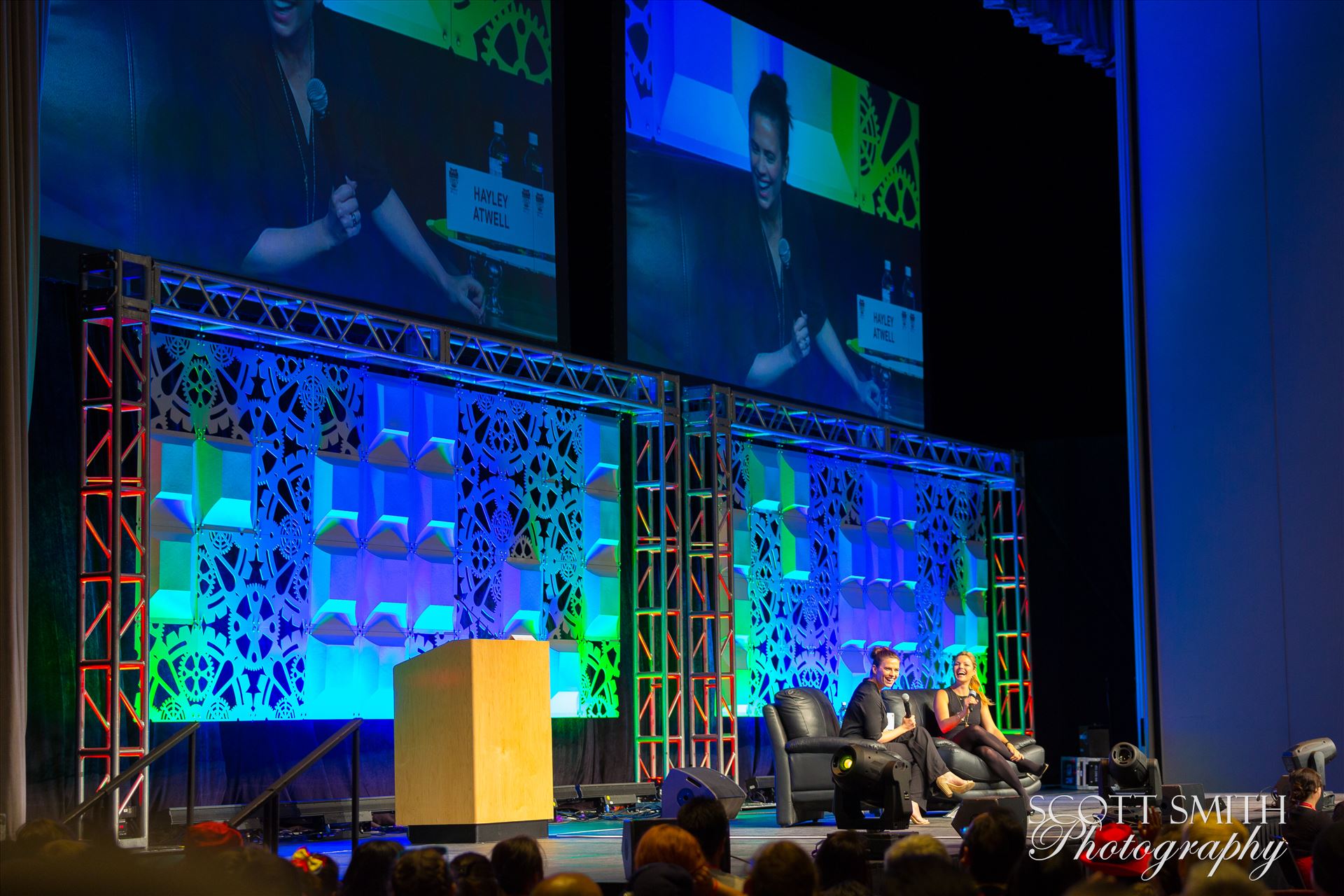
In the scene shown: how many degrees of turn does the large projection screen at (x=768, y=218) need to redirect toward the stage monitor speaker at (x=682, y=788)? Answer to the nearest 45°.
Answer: approximately 45° to its right

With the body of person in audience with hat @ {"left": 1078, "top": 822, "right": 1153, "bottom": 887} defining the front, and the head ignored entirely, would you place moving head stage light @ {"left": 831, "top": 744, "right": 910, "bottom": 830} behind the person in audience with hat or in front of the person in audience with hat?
in front

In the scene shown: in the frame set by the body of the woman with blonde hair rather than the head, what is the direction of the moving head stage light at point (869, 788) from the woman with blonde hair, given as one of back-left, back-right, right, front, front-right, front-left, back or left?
front-right

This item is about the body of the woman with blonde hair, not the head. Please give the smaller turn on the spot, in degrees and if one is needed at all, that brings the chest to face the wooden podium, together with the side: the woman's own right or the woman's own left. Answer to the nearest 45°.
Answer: approximately 90° to the woman's own right

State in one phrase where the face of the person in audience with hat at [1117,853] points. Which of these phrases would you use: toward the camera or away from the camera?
away from the camera

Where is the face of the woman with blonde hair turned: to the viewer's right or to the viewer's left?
to the viewer's left

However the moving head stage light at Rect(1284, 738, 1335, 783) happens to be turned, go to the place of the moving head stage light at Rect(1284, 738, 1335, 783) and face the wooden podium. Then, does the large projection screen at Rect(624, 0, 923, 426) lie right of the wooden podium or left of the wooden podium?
right

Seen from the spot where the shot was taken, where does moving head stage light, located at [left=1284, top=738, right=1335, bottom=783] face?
facing to the left of the viewer
